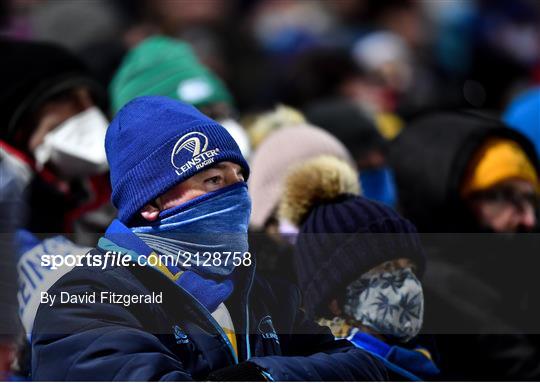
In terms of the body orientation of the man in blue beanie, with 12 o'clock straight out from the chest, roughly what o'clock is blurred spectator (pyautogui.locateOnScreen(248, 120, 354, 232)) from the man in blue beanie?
The blurred spectator is roughly at 8 o'clock from the man in blue beanie.

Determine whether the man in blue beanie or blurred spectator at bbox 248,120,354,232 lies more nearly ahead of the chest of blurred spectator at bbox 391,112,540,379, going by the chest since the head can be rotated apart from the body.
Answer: the man in blue beanie

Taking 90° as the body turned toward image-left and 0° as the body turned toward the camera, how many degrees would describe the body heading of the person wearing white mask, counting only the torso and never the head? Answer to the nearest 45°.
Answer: approximately 315°

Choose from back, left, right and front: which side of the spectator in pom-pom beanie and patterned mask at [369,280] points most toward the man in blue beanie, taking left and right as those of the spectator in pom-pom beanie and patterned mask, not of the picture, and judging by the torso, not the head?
right

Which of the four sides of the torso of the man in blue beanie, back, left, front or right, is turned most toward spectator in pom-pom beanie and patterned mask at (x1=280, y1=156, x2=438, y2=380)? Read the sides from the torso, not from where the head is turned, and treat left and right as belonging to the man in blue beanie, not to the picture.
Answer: left

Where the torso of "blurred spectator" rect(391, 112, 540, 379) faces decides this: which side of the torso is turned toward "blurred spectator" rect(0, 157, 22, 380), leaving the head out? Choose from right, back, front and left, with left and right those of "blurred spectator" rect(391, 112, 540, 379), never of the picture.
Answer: right
